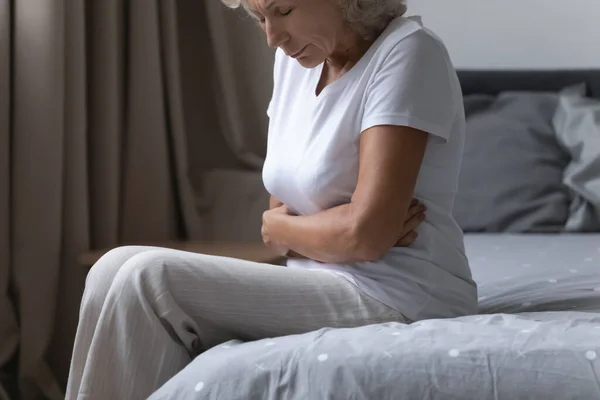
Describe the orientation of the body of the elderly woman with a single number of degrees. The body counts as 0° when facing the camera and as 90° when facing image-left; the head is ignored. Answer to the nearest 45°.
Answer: approximately 45°

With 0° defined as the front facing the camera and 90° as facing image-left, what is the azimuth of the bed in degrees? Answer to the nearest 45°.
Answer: approximately 0°

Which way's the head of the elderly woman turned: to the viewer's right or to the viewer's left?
to the viewer's left
